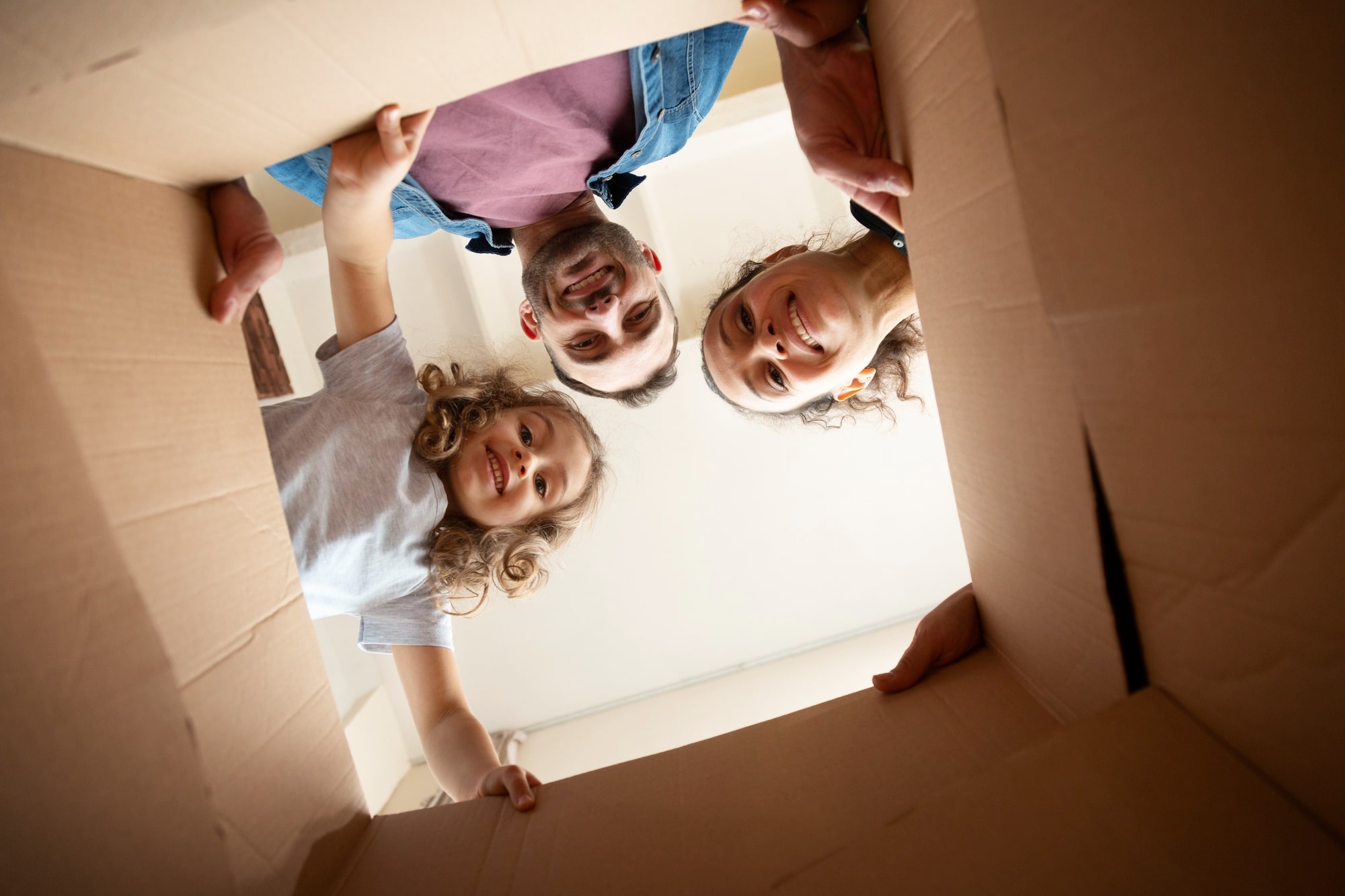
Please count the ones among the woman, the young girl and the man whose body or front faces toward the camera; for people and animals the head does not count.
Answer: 3

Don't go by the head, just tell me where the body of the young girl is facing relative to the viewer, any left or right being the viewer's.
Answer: facing the viewer

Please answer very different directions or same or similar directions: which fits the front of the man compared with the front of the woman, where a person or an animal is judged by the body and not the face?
same or similar directions

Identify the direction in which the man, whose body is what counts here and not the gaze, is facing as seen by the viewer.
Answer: toward the camera

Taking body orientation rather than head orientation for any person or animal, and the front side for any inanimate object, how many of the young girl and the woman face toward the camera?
2
